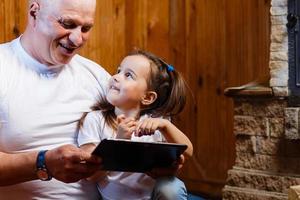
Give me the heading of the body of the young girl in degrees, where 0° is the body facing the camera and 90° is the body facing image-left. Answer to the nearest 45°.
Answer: approximately 0°

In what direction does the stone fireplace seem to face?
toward the camera

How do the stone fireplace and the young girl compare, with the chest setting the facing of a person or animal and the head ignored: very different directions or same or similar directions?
same or similar directions

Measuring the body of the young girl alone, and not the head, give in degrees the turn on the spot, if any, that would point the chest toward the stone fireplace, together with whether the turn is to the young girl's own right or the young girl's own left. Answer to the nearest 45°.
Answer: approximately 135° to the young girl's own left

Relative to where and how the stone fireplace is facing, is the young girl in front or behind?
in front

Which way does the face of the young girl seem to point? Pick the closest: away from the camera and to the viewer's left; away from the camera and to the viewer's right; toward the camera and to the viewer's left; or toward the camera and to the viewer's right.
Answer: toward the camera and to the viewer's left

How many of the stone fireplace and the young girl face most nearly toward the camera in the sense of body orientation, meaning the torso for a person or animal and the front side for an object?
2
